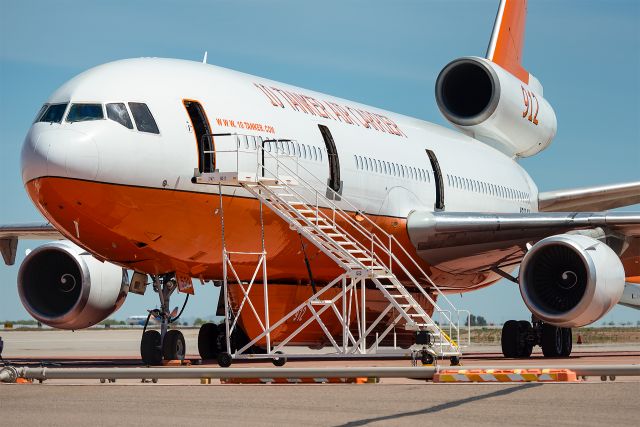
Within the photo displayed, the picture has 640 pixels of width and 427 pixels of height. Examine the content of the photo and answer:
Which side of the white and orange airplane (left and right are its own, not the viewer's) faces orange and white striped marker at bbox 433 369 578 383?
left

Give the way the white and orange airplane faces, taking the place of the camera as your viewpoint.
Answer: facing the viewer and to the left of the viewer
